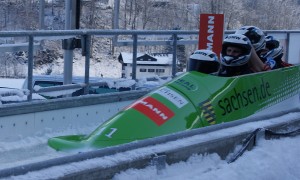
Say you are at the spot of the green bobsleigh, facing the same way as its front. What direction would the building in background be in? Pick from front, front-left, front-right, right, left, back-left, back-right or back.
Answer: back-right

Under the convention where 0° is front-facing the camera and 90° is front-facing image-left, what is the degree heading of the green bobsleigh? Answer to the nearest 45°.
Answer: approximately 45°

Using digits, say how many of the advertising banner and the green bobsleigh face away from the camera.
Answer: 0

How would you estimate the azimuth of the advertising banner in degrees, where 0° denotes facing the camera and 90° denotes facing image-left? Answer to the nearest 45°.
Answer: approximately 0°

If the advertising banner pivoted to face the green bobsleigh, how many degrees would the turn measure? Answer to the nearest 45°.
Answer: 0° — it already faces it

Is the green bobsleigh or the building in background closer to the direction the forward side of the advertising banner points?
the green bobsleigh

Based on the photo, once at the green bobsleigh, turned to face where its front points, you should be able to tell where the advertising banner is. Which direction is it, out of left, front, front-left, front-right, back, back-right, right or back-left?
back-right

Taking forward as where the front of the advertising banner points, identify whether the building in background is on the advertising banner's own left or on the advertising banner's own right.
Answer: on the advertising banner's own right
